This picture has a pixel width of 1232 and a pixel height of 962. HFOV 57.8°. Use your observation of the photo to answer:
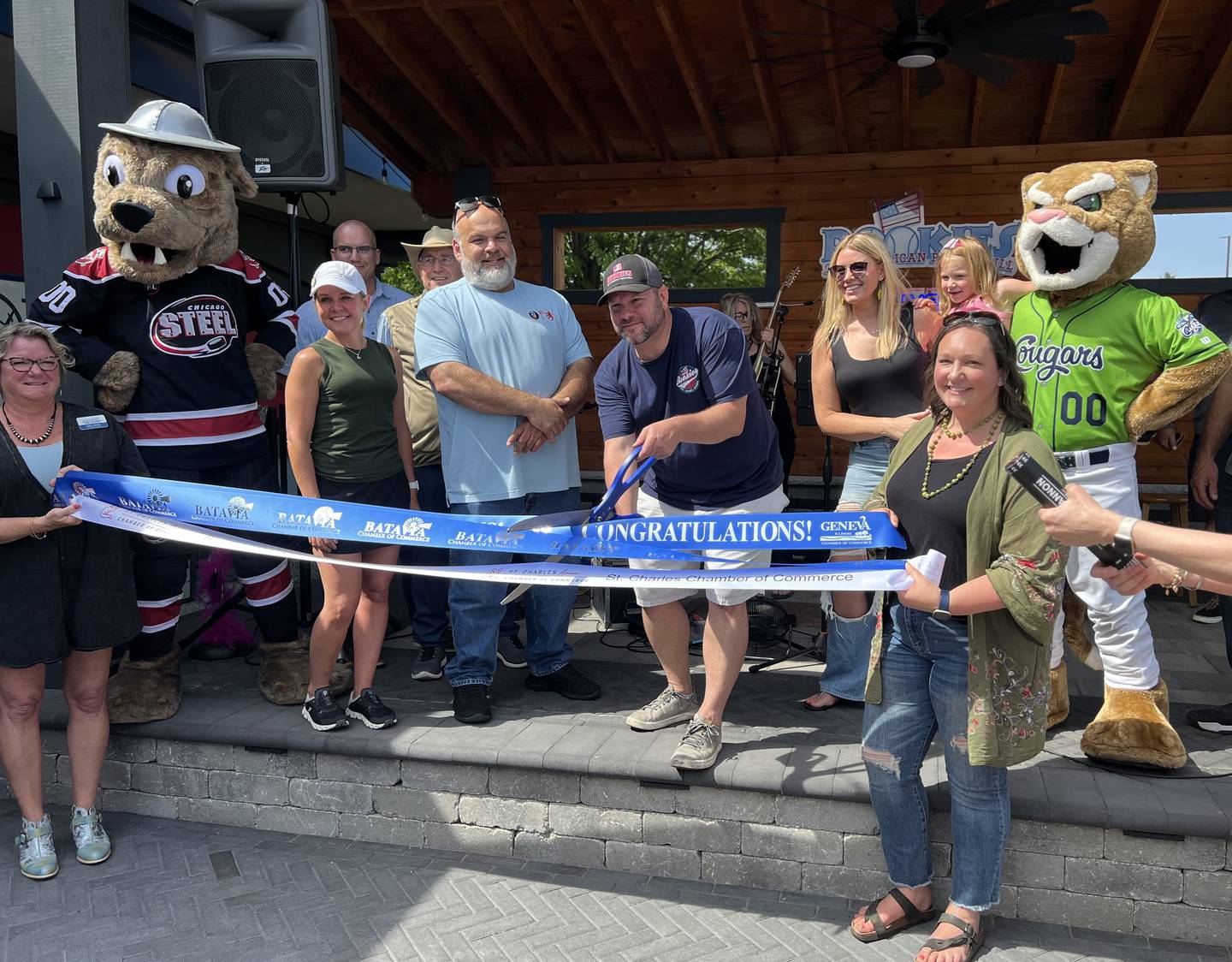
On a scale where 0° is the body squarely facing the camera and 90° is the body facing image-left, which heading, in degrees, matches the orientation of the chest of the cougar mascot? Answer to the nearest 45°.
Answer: approximately 45°

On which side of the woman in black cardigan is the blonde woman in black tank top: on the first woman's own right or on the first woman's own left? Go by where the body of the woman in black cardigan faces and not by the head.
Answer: on the first woman's own left

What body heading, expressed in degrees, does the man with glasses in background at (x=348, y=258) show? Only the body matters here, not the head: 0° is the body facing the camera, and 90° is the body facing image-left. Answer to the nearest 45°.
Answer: approximately 0°

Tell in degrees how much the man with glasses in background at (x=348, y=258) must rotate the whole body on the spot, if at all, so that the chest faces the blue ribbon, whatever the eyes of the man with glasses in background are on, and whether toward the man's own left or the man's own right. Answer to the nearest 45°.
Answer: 0° — they already face it
